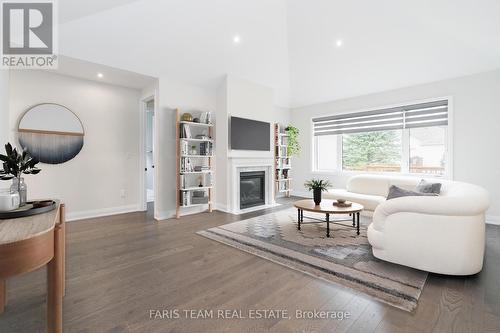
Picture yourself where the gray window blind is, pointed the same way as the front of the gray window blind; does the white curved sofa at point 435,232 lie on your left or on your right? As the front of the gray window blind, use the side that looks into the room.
on your left

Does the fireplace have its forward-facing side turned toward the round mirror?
no

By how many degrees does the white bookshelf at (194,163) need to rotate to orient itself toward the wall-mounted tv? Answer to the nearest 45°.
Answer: approximately 45° to its left

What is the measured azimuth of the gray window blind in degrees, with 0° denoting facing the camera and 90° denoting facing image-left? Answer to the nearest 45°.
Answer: approximately 45°

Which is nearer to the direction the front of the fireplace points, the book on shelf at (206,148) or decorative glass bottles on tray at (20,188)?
the decorative glass bottles on tray

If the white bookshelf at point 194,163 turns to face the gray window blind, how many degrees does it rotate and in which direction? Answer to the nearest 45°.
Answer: approximately 45° to its left

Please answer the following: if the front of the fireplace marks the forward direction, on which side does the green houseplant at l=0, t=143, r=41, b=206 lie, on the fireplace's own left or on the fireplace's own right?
on the fireplace's own right

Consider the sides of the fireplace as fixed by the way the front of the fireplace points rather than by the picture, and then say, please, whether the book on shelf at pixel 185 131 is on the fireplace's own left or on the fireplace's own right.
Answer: on the fireplace's own right

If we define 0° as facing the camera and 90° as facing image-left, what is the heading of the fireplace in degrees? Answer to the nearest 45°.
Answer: approximately 315°

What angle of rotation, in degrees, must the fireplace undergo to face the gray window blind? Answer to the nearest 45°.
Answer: approximately 45° to its left

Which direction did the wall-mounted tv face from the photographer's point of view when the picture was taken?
facing the viewer and to the right of the viewer

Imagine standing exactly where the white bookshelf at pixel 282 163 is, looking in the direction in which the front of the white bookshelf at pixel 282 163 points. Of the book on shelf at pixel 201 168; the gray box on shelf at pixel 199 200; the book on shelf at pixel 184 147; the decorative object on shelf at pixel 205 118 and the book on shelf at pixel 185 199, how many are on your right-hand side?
5

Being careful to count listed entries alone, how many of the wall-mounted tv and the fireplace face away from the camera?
0

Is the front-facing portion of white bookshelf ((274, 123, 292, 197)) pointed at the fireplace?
no

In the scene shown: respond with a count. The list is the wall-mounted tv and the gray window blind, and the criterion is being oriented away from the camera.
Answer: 0

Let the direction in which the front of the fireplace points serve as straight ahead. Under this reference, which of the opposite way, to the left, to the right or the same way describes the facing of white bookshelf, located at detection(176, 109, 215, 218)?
the same way

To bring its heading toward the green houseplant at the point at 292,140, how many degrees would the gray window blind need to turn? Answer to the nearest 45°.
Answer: approximately 45° to its right
